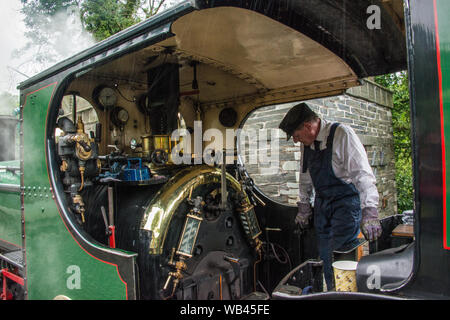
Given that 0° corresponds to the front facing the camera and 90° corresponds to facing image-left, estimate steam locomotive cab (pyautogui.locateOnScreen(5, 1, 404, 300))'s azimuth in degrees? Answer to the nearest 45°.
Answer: approximately 135°
